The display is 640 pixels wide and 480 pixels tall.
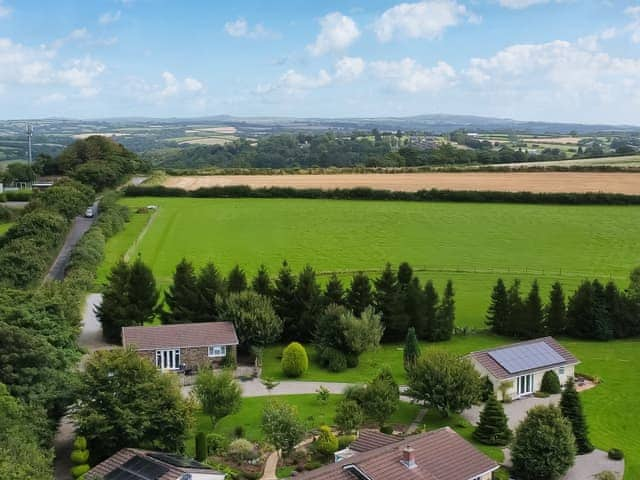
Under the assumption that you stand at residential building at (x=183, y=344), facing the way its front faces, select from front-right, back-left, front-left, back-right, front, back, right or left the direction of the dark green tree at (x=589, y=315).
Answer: left

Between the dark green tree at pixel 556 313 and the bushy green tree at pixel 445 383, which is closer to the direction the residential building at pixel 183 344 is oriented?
the bushy green tree

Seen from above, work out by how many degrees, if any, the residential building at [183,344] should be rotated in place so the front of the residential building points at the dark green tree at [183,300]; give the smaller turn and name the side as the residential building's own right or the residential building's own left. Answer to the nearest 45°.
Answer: approximately 180°

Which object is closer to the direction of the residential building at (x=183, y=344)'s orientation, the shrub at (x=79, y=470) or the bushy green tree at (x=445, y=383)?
the shrub

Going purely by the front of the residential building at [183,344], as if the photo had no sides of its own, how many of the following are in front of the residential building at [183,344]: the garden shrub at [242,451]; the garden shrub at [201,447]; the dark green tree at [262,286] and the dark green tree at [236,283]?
2

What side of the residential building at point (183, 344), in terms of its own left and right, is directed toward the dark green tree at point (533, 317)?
left

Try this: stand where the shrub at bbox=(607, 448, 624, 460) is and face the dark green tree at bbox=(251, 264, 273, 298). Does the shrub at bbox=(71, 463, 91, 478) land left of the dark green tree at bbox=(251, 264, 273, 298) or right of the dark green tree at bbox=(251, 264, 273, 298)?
left

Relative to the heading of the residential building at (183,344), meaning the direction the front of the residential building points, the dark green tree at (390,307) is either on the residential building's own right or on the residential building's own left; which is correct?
on the residential building's own left

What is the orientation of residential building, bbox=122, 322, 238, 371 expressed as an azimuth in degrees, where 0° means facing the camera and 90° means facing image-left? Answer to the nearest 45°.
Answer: approximately 0°

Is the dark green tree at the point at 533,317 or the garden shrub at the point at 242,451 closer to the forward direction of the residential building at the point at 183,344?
the garden shrub

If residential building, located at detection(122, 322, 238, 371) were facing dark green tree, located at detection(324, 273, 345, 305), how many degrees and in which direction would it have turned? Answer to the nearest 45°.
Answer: approximately 135° to its left

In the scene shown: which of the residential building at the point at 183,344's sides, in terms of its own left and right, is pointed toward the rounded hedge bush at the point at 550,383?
left

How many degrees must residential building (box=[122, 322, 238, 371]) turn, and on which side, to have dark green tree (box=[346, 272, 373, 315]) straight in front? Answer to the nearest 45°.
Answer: approximately 135° to its left

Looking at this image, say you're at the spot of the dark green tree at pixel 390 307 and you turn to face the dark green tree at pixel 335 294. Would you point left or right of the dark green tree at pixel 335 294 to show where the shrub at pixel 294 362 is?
left
